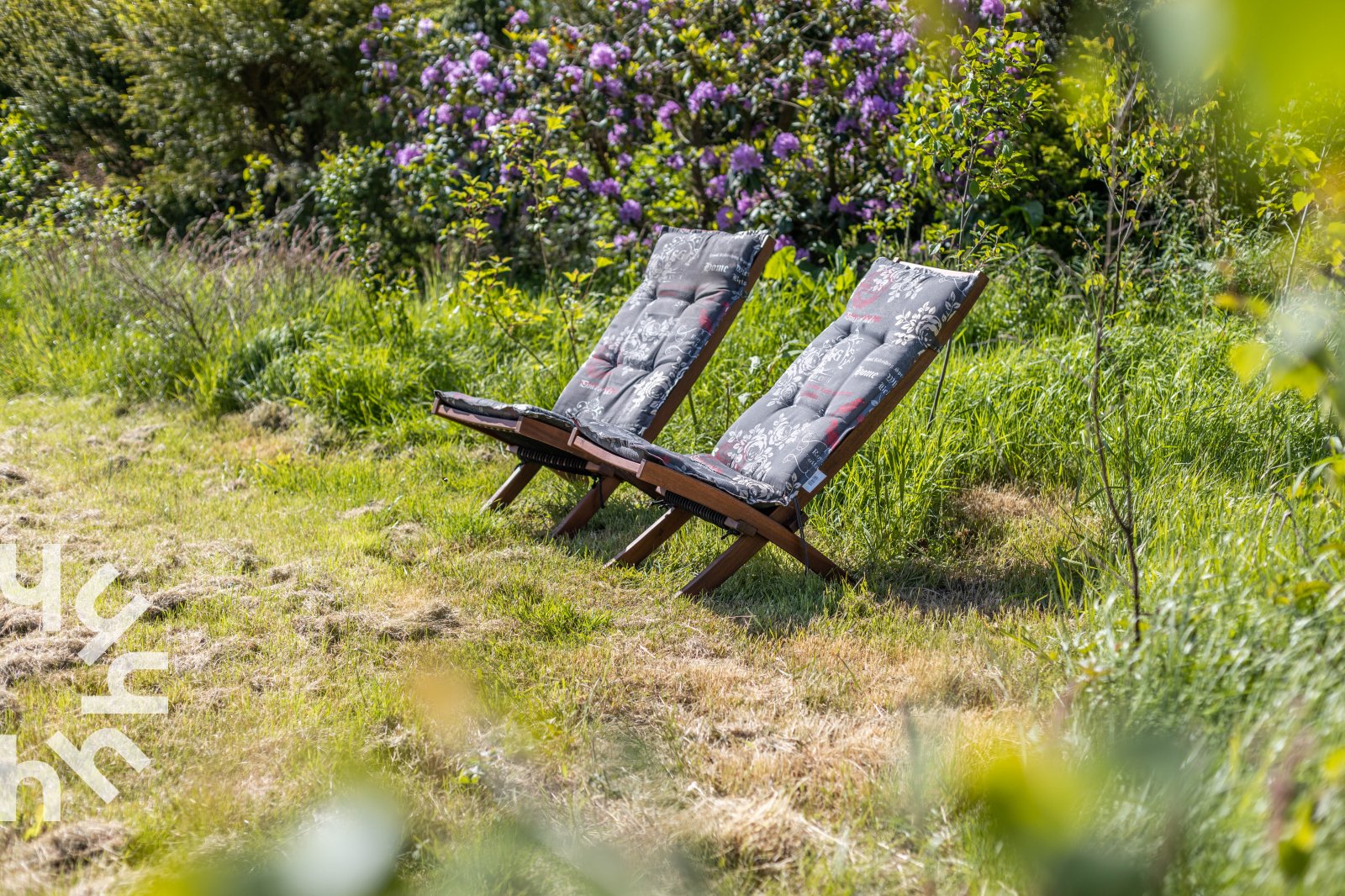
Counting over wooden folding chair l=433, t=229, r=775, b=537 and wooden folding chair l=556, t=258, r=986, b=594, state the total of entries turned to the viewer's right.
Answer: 0

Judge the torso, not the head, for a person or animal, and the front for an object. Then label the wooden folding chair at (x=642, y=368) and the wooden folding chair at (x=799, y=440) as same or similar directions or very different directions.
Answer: same or similar directions

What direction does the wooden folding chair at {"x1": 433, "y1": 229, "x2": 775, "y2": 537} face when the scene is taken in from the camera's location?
facing the viewer and to the left of the viewer

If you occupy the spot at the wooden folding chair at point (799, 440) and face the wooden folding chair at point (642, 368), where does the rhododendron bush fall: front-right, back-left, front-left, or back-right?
front-right

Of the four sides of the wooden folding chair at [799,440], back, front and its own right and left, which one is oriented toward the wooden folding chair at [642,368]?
right

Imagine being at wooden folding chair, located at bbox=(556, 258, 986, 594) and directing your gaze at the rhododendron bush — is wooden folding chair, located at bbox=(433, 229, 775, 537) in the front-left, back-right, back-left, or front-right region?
front-left

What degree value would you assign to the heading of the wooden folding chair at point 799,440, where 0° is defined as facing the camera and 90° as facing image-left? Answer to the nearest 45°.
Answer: approximately 45°

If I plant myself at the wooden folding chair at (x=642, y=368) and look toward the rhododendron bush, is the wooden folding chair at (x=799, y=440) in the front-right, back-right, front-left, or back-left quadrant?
back-right

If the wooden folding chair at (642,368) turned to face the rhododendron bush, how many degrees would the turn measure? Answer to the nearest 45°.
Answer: approximately 135° to its right

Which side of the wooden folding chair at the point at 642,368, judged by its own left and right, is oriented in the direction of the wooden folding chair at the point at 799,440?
left

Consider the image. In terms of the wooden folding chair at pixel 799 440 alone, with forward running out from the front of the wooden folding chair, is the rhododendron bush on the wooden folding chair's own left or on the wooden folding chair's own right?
on the wooden folding chair's own right
